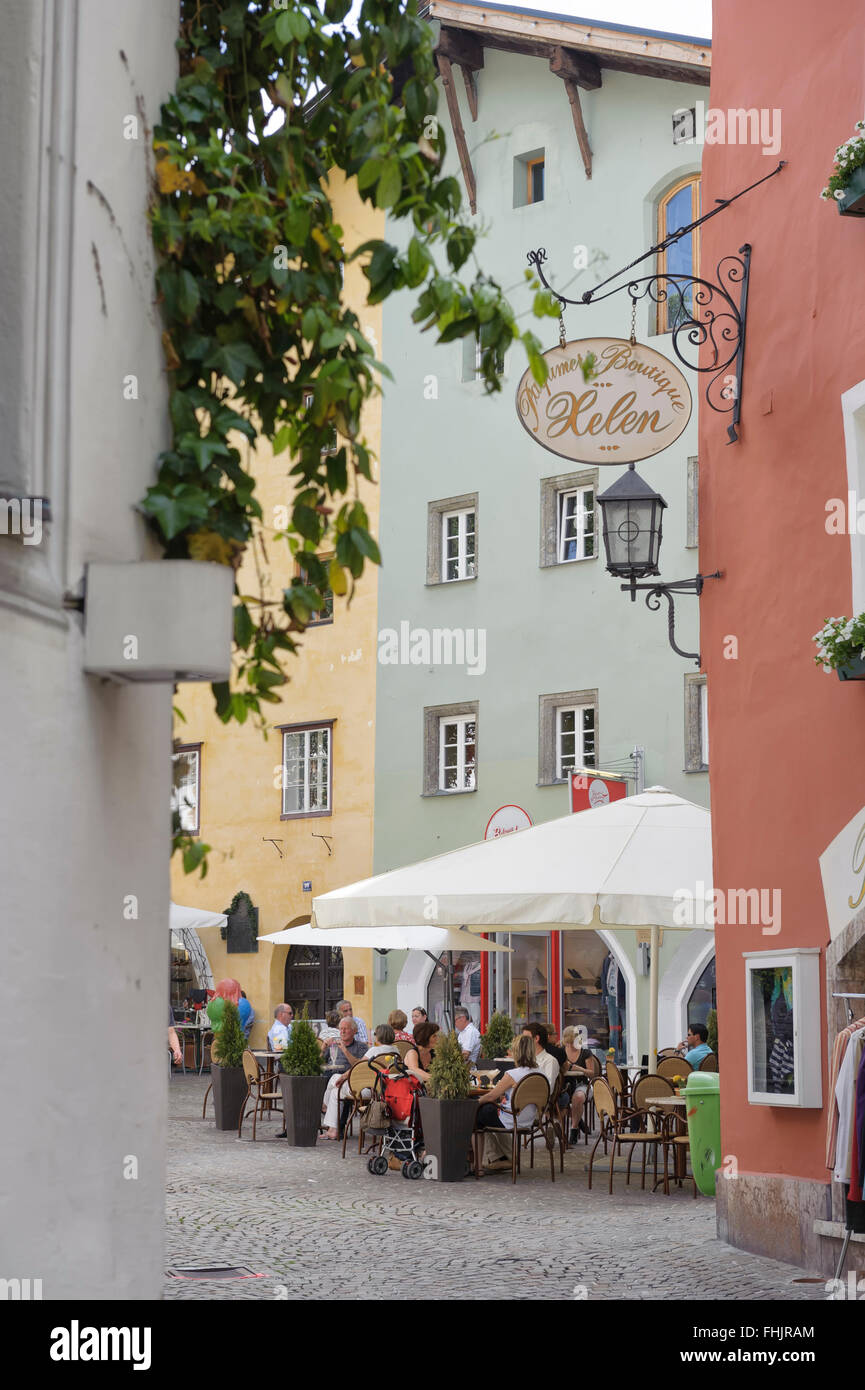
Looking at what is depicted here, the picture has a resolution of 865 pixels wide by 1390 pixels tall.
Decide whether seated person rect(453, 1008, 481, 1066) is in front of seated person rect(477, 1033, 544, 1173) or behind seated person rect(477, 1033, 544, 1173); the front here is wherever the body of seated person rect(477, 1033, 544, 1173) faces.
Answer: in front

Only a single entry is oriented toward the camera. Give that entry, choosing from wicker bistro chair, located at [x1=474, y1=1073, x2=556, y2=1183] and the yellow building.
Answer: the yellow building

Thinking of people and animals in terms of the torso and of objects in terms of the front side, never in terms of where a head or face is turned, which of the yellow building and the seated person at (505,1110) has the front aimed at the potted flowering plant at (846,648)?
the yellow building

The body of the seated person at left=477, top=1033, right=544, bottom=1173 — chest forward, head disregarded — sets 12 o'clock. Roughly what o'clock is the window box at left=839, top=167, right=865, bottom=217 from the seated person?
The window box is roughly at 7 o'clock from the seated person.

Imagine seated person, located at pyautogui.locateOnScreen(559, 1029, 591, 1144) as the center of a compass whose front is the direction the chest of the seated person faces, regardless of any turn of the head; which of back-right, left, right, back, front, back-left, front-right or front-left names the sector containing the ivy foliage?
front-left

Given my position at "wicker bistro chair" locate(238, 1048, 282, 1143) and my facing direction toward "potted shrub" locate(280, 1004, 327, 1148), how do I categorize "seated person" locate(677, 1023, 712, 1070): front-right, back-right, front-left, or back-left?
front-left

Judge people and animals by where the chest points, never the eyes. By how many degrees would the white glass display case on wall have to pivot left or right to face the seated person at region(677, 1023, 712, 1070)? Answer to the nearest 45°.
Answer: approximately 135° to its right

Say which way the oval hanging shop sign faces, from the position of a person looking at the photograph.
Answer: facing the viewer

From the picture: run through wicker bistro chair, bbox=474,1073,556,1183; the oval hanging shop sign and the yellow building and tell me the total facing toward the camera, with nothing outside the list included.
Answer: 2

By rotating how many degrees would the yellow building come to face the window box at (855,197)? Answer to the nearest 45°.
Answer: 0° — it already faces it

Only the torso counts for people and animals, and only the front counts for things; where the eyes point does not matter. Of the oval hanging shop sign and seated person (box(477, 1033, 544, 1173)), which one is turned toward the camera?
the oval hanging shop sign

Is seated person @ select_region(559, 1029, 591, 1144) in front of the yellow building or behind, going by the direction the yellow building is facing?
in front

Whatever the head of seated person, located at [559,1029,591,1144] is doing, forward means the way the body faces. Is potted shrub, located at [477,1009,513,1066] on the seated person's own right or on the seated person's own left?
on the seated person's own right
